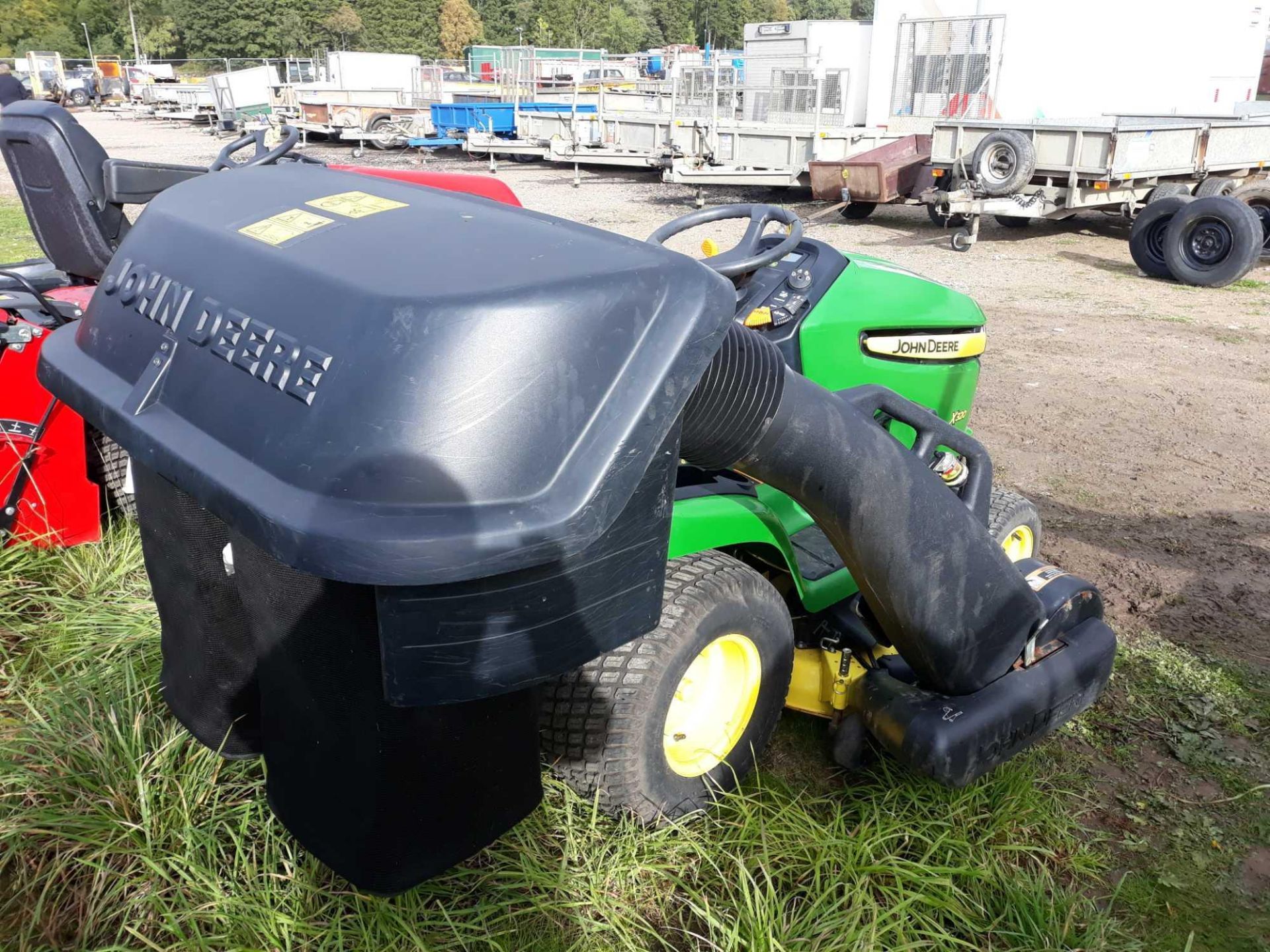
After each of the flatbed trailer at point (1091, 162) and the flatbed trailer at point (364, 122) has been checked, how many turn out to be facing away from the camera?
0

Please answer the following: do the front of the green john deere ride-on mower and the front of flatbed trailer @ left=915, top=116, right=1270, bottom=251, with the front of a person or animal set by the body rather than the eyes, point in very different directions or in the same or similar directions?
very different directions

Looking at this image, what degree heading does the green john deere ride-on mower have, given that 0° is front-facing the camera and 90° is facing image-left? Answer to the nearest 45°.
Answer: approximately 225°

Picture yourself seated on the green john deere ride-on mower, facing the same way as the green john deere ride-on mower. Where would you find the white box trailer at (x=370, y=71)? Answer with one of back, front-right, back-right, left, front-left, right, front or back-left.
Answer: front-left

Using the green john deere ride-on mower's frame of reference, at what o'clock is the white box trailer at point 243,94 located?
The white box trailer is roughly at 10 o'clock from the green john deere ride-on mower.

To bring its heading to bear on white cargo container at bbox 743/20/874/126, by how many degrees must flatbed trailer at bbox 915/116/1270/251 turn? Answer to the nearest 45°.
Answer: approximately 90° to its right

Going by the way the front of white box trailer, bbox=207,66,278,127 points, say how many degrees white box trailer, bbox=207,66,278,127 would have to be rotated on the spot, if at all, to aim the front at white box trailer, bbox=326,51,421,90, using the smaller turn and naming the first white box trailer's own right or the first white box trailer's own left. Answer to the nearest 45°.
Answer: approximately 135° to the first white box trailer's own right

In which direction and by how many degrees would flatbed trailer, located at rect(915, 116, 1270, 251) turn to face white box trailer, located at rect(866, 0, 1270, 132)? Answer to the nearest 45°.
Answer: approximately 135° to its right

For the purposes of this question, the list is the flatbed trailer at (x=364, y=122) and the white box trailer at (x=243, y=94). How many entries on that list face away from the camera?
0

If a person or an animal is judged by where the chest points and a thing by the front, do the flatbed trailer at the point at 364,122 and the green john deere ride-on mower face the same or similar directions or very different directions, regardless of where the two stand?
very different directions

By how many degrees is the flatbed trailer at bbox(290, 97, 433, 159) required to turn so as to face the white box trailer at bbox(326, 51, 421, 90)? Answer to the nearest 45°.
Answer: approximately 135° to its right

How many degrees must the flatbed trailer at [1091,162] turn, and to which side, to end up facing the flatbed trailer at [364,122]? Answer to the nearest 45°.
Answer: approximately 90° to its right

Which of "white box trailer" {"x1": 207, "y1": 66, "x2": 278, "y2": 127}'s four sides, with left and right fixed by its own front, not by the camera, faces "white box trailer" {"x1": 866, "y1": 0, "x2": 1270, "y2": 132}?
left

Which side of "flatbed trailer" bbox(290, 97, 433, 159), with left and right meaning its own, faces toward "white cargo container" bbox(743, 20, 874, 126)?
left

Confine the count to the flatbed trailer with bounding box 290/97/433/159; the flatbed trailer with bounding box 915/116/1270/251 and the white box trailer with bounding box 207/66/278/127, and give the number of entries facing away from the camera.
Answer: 0

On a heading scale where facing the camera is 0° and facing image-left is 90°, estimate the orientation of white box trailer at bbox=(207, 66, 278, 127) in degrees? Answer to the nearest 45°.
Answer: approximately 45°

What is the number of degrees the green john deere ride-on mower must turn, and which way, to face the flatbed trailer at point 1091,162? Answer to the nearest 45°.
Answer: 0° — it already faces it

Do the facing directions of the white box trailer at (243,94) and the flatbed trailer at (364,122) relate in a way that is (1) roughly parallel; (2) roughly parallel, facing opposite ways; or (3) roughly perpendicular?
roughly parallel
